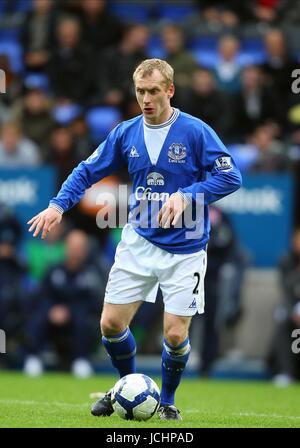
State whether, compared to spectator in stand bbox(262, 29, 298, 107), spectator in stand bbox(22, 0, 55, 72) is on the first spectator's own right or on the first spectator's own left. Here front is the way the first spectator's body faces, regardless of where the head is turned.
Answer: on the first spectator's own right

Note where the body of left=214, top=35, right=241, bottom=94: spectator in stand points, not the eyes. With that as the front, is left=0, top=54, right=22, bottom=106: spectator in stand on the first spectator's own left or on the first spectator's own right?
on the first spectator's own right

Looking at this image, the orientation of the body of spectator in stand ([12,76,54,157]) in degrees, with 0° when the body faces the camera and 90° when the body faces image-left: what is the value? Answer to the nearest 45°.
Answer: approximately 0°
